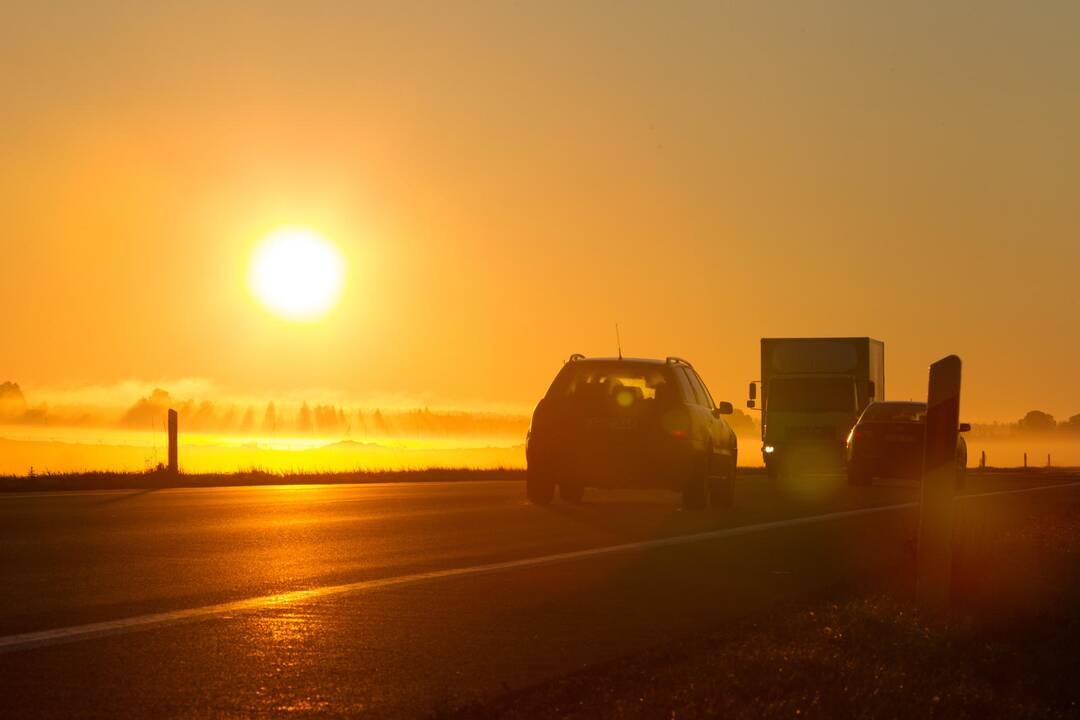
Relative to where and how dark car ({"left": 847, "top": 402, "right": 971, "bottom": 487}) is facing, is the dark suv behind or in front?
behind

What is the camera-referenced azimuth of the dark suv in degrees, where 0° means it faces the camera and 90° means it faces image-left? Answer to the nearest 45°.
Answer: approximately 180°

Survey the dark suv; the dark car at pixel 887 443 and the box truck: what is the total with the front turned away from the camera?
2

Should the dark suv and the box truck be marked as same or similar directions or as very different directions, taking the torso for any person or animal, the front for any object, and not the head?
very different directions

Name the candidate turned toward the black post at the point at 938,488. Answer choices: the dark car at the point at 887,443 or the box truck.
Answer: the box truck

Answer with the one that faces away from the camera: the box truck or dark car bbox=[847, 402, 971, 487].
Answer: the dark car

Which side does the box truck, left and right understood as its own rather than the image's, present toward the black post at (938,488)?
front

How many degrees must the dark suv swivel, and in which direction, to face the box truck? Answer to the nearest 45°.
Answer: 0° — it already faces it

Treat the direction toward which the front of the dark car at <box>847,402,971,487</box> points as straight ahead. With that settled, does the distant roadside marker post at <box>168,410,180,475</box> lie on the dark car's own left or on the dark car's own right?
on the dark car's own left

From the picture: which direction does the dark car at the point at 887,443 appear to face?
away from the camera

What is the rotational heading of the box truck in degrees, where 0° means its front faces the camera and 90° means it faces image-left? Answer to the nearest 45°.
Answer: approximately 0°

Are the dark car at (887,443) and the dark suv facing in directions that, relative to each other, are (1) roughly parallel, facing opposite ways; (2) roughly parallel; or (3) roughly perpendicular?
roughly parallel

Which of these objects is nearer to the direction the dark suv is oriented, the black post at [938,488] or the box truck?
the box truck

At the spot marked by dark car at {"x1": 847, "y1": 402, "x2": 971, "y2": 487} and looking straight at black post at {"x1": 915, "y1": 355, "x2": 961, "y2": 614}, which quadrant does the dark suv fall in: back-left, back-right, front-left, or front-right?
front-right
